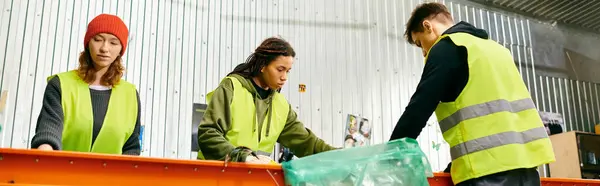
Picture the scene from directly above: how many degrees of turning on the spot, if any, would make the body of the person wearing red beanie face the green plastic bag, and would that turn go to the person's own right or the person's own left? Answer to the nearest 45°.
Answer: approximately 45° to the person's own left

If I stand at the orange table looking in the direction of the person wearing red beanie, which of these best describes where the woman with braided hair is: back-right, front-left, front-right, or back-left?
front-right

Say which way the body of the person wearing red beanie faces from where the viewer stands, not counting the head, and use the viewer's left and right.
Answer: facing the viewer

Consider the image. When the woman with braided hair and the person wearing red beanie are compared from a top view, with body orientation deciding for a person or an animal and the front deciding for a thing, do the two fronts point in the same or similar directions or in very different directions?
same or similar directions

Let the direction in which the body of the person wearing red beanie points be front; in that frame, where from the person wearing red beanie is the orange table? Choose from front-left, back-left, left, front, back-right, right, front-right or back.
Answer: front

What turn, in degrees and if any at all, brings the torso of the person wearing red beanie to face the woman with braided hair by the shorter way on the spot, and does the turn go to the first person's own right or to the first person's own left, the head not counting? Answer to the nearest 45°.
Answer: approximately 90° to the first person's own left

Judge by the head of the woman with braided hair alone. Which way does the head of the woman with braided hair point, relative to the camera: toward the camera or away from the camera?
toward the camera

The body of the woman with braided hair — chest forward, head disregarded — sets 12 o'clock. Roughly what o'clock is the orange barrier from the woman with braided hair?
The orange barrier is roughly at 11 o'clock from the woman with braided hair.

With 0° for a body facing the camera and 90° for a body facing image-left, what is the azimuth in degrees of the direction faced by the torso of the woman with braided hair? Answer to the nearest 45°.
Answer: approximately 315°

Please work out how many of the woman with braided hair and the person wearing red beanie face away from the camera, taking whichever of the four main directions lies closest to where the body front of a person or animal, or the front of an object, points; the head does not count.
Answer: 0
